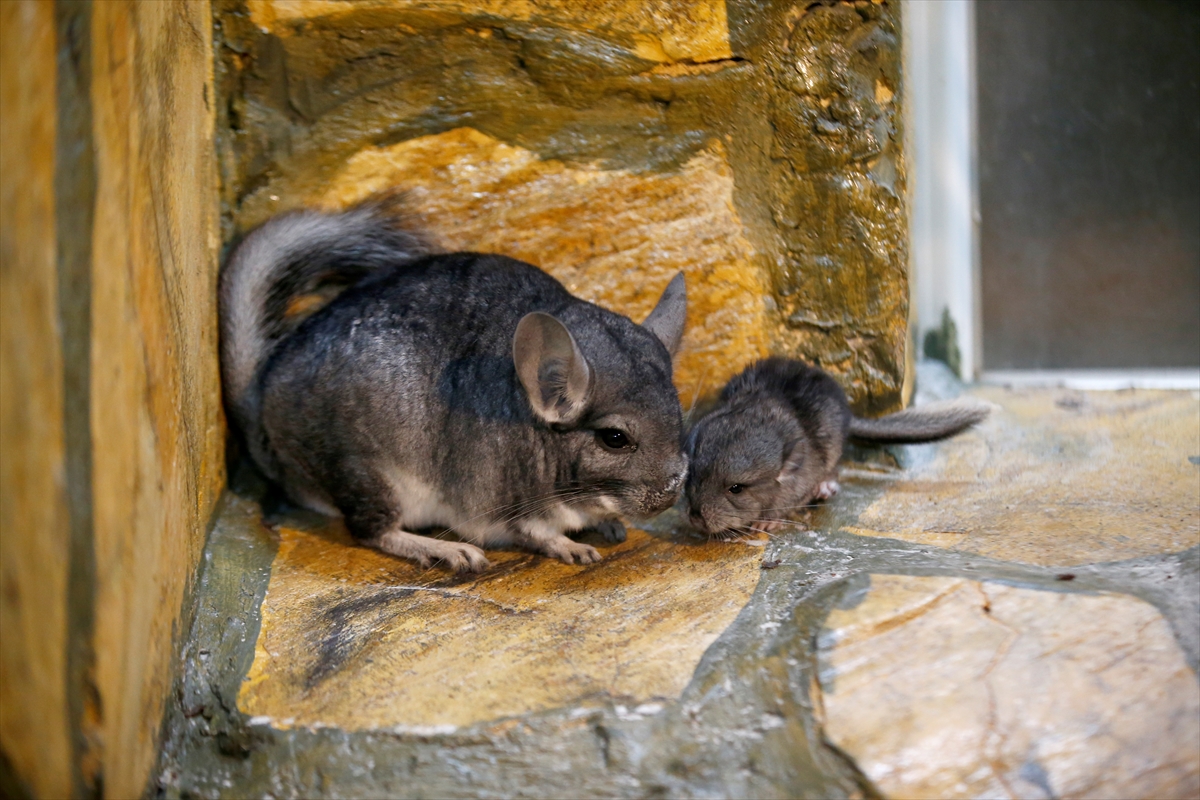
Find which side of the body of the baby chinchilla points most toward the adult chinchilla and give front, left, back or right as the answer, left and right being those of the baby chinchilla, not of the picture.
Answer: front

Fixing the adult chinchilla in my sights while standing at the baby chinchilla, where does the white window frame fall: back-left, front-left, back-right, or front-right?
back-right

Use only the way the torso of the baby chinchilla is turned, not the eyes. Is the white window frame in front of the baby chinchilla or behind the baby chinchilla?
behind

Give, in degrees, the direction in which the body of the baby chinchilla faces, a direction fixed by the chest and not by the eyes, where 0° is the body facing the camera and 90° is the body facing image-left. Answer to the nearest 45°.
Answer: approximately 45°
